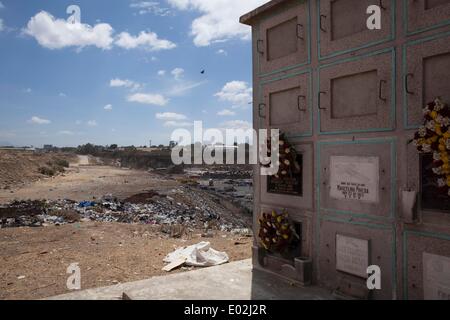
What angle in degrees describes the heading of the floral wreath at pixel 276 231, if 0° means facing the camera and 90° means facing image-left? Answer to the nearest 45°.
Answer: approximately 45°
